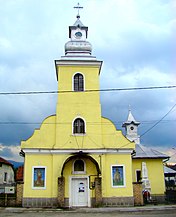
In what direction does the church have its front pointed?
toward the camera
